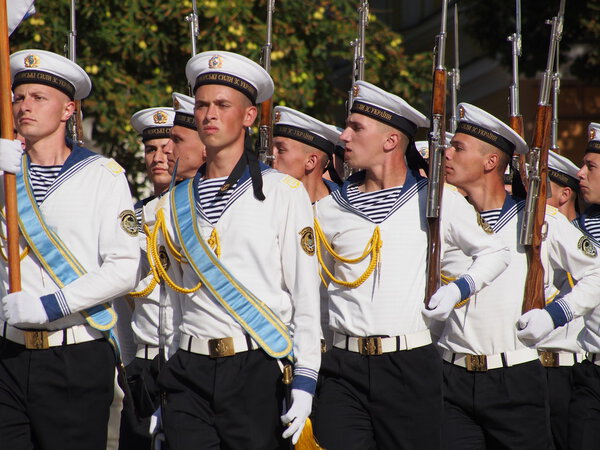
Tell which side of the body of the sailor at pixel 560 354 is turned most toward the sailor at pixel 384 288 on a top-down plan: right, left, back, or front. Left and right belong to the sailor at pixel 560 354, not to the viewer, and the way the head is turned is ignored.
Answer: front

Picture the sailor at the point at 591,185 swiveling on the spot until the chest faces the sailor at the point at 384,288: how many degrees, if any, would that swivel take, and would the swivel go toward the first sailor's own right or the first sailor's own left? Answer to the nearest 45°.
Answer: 0° — they already face them

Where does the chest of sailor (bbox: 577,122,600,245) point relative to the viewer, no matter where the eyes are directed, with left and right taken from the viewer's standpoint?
facing the viewer and to the left of the viewer

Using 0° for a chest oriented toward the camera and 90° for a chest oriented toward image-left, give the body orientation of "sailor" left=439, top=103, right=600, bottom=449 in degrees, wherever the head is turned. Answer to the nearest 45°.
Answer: approximately 45°

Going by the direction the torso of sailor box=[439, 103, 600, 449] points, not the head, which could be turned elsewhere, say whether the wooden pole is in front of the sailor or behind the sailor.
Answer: in front

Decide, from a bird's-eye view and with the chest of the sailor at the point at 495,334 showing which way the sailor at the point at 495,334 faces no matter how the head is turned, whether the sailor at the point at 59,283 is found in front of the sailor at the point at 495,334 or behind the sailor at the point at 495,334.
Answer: in front

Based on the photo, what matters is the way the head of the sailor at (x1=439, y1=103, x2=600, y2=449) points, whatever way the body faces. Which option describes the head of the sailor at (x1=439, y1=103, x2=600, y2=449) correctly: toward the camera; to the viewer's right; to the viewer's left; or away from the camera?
to the viewer's left

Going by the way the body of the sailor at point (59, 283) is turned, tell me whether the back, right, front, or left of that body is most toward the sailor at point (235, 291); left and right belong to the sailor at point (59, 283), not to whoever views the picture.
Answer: left
